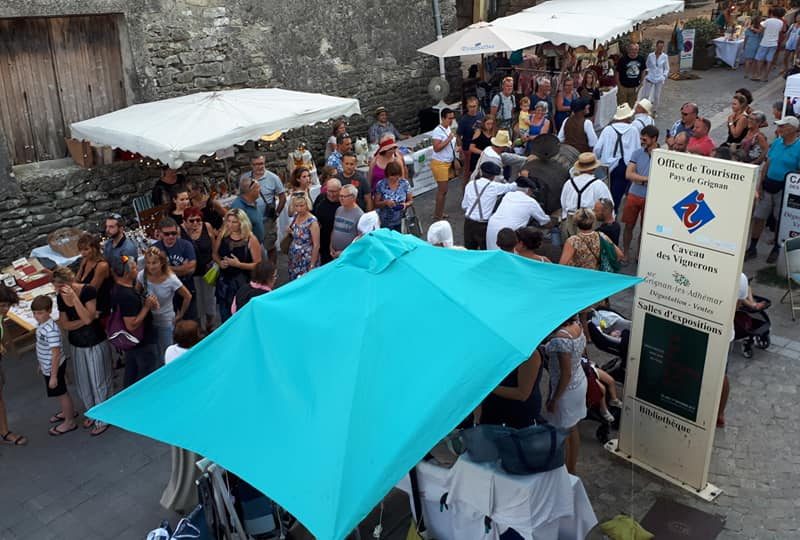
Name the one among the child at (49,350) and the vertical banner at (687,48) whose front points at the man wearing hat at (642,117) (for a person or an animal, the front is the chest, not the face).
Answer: the vertical banner

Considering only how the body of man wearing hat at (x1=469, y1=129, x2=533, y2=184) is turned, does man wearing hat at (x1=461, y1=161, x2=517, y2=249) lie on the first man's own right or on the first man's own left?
on the first man's own right

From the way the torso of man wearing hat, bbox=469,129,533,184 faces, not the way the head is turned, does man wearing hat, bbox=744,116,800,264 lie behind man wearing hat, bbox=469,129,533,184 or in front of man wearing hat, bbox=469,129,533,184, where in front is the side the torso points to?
in front

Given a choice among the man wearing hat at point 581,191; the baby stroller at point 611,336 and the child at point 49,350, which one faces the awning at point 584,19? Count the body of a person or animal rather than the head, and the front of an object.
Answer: the man wearing hat

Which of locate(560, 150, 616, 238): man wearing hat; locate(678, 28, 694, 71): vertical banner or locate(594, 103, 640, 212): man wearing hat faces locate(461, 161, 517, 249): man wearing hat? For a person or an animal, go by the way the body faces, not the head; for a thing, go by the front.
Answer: the vertical banner

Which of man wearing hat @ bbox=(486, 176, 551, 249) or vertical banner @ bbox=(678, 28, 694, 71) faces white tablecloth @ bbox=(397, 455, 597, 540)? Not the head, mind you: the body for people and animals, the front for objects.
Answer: the vertical banner

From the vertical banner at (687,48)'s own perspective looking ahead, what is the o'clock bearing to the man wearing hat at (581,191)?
The man wearing hat is roughly at 12 o'clock from the vertical banner.

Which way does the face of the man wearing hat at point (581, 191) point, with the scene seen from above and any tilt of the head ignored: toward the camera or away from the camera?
away from the camera

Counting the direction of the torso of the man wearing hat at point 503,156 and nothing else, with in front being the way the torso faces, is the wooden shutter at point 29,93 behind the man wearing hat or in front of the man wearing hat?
behind

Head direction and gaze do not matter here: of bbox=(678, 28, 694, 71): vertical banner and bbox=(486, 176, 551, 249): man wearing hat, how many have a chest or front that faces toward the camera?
1

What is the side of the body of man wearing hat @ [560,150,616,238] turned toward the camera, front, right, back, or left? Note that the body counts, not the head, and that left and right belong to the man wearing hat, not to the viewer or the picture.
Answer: back

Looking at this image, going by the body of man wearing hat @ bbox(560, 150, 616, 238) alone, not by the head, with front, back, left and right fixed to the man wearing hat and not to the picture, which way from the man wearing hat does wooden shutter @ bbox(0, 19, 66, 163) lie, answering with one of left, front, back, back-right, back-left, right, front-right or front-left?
left
